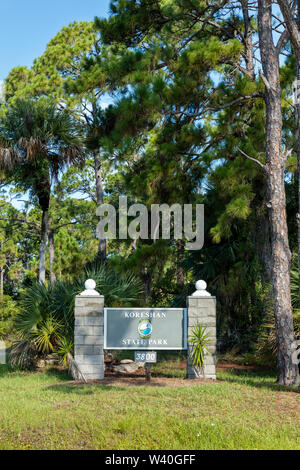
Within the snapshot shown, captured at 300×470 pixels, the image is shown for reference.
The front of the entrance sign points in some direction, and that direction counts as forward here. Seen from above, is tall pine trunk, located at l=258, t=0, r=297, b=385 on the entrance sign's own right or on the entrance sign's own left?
on the entrance sign's own left

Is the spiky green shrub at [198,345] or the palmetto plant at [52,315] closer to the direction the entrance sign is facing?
the spiky green shrub

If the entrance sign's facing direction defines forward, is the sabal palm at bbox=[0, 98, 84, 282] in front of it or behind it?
behind

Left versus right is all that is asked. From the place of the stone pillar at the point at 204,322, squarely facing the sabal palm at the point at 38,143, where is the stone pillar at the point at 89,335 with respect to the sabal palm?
left

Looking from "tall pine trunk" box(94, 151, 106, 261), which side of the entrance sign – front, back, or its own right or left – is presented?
back

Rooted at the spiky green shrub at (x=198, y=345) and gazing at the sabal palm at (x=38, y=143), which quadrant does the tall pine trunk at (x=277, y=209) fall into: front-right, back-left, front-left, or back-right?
back-right

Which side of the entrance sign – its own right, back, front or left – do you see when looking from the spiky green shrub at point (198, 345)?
left

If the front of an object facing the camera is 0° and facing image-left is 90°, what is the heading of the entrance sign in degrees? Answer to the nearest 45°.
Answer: approximately 0°
